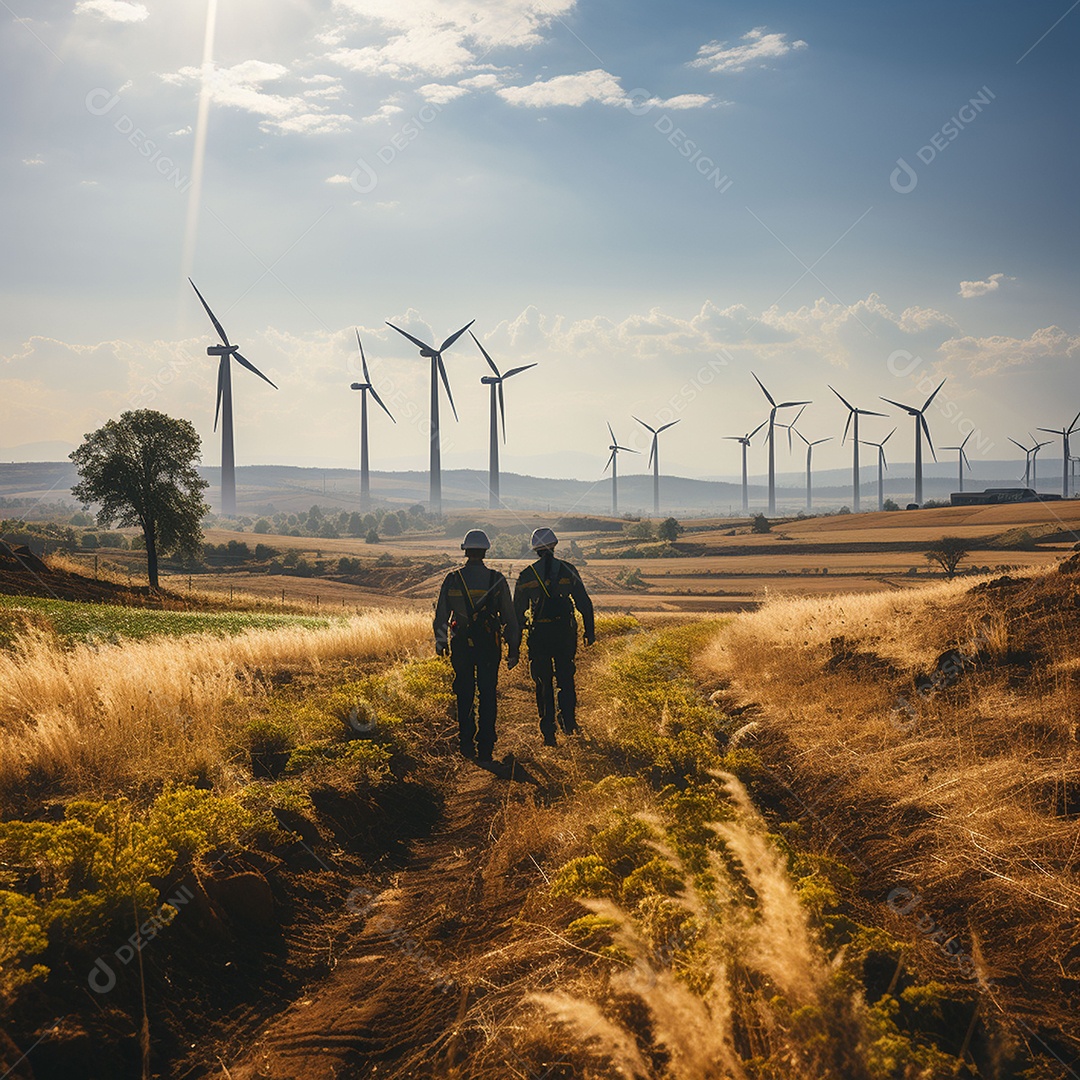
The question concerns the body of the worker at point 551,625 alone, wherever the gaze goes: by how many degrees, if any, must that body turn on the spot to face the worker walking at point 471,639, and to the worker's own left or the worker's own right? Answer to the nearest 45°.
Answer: approximately 135° to the worker's own left

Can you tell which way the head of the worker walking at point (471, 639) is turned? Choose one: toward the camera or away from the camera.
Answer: away from the camera

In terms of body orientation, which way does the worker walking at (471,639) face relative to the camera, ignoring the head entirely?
away from the camera

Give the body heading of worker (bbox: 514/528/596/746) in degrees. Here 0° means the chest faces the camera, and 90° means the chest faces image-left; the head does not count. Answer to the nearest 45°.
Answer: approximately 180°

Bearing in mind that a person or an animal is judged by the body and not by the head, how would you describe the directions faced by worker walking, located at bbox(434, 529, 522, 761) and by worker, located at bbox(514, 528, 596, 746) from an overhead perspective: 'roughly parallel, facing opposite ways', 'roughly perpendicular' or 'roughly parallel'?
roughly parallel

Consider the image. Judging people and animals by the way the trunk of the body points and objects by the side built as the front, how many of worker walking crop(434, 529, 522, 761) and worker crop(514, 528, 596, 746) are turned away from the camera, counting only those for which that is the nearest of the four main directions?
2

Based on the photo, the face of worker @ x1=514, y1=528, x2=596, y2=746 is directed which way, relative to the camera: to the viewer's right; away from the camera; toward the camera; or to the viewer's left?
away from the camera
